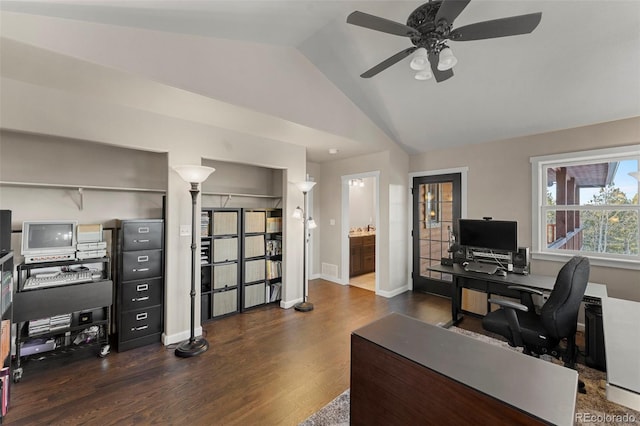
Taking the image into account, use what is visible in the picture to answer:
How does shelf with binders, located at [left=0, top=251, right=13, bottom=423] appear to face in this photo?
to the viewer's right

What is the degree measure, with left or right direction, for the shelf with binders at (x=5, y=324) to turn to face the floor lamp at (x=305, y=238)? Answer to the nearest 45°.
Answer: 0° — it already faces it

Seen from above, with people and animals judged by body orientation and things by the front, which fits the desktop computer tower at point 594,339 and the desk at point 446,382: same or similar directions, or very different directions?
very different directions

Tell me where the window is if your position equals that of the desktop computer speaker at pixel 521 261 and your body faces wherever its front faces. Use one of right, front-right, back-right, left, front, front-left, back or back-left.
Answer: back-left

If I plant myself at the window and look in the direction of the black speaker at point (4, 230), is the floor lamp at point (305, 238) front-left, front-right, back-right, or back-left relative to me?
front-right

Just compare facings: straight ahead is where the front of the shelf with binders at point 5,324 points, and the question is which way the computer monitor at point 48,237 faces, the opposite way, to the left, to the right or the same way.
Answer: to the right

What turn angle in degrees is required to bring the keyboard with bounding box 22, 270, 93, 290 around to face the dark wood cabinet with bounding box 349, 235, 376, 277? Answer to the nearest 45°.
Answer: approximately 90° to its left

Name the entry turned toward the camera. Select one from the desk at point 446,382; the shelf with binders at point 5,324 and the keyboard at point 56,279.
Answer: the keyboard

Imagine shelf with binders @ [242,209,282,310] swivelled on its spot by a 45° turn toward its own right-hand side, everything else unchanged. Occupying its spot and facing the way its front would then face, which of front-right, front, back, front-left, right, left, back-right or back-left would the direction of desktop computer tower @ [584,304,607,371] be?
front-left

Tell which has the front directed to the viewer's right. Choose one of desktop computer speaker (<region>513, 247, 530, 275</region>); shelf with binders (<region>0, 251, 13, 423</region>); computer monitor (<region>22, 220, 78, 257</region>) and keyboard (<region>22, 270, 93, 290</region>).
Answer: the shelf with binders

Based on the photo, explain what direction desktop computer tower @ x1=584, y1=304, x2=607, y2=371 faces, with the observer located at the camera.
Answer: facing the viewer and to the left of the viewer

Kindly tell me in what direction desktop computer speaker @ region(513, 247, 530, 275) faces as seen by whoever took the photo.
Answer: facing the viewer

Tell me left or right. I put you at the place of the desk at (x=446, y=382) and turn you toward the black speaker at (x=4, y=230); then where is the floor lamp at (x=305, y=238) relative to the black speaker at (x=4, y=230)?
right

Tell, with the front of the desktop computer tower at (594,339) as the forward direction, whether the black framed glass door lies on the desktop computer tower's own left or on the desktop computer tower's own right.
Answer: on the desktop computer tower's own right

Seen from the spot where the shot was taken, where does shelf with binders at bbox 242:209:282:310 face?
facing the viewer and to the right of the viewer

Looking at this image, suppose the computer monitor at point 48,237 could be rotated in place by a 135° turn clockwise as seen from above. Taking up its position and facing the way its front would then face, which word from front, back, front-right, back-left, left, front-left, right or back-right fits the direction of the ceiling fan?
back

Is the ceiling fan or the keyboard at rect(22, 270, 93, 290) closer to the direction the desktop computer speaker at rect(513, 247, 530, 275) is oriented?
the ceiling fan

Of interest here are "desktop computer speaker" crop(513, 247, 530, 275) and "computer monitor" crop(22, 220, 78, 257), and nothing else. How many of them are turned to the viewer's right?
0

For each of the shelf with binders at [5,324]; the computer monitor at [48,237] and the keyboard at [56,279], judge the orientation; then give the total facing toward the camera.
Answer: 2
